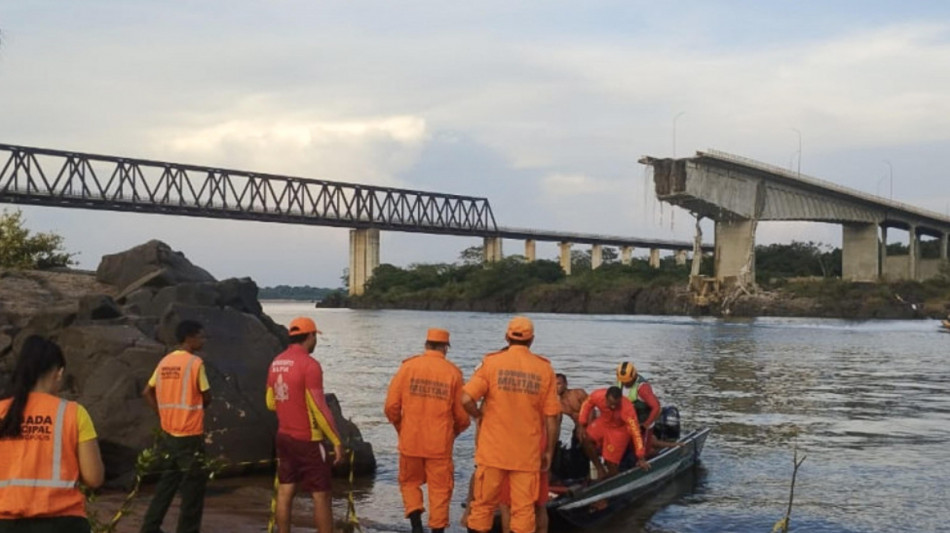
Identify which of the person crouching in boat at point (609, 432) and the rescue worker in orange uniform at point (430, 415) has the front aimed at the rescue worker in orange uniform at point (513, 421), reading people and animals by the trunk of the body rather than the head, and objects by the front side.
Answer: the person crouching in boat

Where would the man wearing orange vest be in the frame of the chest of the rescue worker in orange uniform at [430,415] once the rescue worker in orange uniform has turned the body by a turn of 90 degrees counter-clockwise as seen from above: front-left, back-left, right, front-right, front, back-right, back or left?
front

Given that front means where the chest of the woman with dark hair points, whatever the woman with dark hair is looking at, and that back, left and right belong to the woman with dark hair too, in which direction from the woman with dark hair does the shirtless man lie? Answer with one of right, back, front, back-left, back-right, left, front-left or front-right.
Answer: front

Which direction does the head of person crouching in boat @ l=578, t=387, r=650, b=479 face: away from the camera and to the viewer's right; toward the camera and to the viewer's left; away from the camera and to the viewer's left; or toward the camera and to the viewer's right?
toward the camera and to the viewer's left

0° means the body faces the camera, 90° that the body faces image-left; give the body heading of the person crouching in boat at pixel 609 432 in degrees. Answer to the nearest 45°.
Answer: approximately 0°

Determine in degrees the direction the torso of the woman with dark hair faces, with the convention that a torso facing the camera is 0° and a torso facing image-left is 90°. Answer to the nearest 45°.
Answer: approximately 225°

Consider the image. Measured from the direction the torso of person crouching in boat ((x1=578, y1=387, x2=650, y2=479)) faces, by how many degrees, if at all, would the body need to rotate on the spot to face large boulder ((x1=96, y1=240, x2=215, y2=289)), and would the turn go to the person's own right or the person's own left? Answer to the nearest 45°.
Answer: approximately 135° to the person's own right

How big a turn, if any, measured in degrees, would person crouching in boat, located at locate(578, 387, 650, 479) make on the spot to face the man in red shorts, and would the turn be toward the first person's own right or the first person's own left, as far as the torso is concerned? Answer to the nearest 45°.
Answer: approximately 45° to the first person's own right

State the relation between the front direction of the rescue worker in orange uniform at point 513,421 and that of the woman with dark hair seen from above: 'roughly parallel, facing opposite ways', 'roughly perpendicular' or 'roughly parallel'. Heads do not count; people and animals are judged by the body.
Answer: roughly parallel

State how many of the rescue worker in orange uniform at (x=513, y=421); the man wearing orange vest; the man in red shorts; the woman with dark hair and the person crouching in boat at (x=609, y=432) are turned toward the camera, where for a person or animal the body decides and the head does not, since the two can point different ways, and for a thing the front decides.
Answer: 1

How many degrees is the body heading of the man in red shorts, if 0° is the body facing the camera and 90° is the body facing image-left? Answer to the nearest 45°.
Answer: approximately 225°

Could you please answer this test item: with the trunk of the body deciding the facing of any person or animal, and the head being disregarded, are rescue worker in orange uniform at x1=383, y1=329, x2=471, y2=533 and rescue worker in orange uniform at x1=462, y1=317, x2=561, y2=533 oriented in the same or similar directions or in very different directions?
same or similar directions

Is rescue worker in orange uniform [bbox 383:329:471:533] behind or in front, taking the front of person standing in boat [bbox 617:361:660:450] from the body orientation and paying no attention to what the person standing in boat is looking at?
in front

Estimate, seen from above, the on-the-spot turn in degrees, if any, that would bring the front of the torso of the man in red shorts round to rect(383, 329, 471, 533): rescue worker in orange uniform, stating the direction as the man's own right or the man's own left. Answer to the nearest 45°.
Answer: approximately 45° to the man's own right

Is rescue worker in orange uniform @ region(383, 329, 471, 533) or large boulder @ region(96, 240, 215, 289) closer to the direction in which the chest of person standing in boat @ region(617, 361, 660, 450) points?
the rescue worker in orange uniform

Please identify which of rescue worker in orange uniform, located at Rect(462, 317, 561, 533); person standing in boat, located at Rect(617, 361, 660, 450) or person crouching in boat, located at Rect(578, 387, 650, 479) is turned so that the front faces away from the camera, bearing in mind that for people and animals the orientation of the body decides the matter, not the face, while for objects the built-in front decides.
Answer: the rescue worker in orange uniform

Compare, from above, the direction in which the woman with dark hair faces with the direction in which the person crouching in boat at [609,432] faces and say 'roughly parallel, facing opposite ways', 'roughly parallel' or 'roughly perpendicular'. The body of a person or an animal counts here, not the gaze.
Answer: roughly parallel, facing opposite ways

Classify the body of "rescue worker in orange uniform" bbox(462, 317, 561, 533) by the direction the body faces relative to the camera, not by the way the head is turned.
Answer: away from the camera

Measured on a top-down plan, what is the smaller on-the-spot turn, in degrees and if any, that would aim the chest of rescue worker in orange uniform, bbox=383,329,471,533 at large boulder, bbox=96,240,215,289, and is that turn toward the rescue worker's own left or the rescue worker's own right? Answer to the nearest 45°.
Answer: approximately 45° to the rescue worker's own left

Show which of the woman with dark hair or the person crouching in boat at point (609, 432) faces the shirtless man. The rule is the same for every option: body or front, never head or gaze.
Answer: the woman with dark hair

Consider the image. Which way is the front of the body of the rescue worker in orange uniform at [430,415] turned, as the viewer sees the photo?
away from the camera

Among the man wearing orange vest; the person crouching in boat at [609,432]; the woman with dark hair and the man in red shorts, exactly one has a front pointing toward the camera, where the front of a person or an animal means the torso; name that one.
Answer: the person crouching in boat
